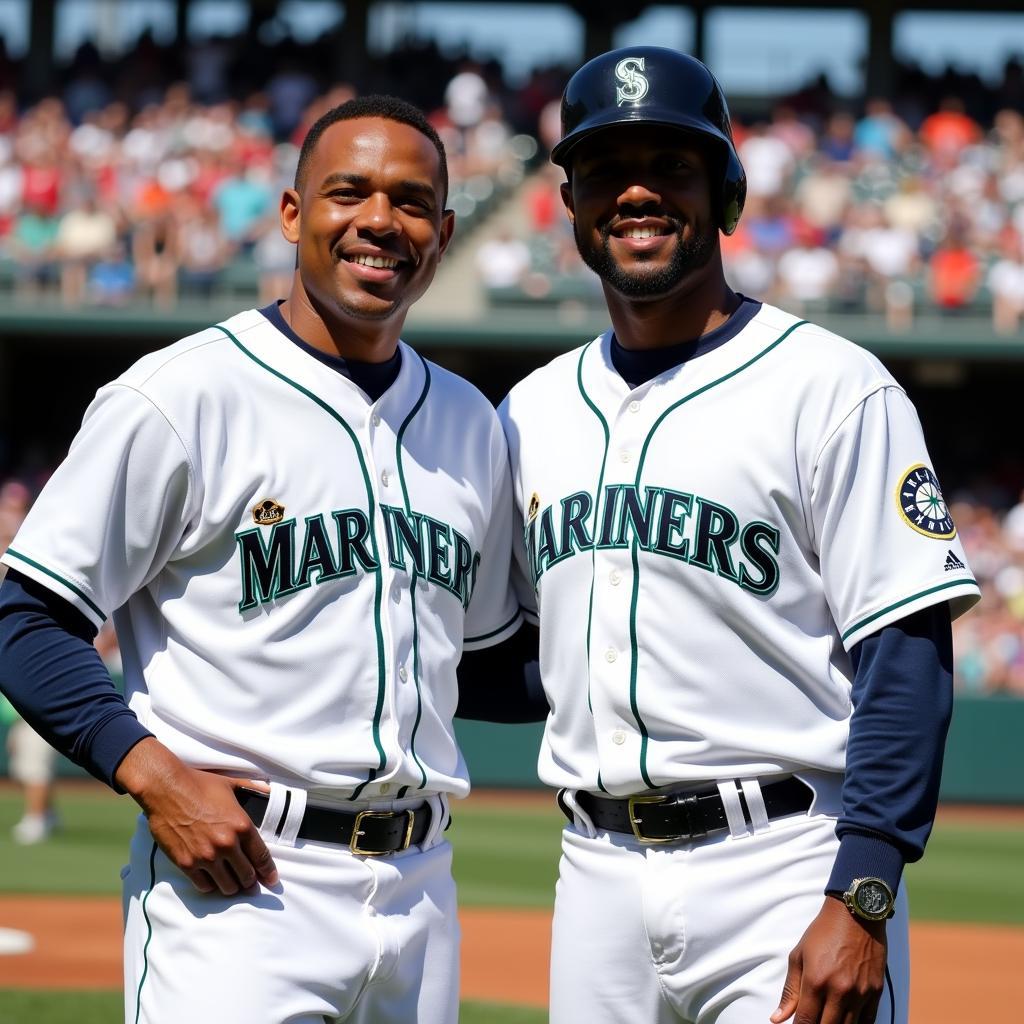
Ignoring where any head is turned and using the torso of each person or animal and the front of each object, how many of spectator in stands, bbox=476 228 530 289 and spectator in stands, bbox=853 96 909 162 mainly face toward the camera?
2

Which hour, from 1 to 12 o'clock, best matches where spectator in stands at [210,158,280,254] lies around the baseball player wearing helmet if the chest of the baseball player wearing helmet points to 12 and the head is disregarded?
The spectator in stands is roughly at 4 o'clock from the baseball player wearing helmet.

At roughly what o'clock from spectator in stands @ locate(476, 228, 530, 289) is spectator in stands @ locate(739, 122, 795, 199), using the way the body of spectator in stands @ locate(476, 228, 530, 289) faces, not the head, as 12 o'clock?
spectator in stands @ locate(739, 122, 795, 199) is roughly at 9 o'clock from spectator in stands @ locate(476, 228, 530, 289).

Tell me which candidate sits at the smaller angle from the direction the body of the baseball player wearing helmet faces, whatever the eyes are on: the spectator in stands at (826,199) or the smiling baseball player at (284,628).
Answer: the smiling baseball player

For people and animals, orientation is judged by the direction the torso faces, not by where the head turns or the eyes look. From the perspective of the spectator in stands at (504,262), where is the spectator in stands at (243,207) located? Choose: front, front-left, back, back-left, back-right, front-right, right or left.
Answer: right

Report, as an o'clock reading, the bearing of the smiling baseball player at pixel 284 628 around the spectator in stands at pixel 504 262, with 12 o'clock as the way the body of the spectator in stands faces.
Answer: The smiling baseball player is roughly at 12 o'clock from the spectator in stands.

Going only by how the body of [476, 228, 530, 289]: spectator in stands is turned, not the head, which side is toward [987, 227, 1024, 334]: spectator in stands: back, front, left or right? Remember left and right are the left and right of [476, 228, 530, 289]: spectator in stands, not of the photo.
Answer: left

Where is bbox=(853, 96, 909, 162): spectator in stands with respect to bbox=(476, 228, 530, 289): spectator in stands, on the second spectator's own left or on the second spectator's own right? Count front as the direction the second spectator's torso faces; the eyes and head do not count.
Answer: on the second spectator's own left

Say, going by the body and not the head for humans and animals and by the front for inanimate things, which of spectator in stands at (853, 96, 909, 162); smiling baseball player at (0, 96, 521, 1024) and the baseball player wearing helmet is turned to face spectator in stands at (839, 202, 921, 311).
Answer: spectator in stands at (853, 96, 909, 162)

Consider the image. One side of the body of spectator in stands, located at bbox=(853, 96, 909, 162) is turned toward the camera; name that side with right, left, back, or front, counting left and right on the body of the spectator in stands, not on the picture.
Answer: front

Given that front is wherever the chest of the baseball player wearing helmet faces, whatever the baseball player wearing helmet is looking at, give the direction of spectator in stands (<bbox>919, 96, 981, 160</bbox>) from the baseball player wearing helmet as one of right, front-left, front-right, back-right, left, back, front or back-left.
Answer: back-right

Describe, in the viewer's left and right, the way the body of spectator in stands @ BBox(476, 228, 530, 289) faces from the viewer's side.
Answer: facing the viewer
